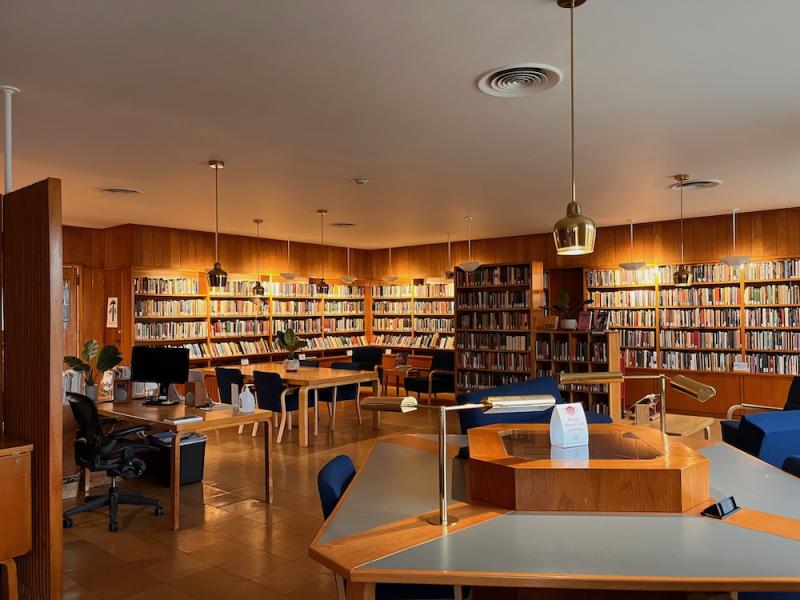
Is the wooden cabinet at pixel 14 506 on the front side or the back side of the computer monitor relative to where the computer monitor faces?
on the front side

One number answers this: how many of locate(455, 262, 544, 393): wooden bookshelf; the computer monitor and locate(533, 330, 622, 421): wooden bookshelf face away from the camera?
0

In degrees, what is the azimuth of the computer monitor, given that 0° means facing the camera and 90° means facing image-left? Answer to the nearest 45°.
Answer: approximately 0°

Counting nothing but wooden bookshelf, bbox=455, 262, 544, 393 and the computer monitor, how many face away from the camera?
0

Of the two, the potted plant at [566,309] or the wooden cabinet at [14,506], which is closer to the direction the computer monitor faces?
the wooden cabinet

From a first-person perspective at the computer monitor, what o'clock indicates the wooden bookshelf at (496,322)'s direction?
The wooden bookshelf is roughly at 8 o'clock from the computer monitor.

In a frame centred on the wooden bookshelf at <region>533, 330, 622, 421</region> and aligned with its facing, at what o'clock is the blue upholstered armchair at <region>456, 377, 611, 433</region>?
The blue upholstered armchair is roughly at 11 o'clock from the wooden bookshelf.

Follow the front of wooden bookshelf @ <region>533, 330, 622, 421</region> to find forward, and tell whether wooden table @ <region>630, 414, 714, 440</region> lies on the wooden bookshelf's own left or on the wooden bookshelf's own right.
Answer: on the wooden bookshelf's own left

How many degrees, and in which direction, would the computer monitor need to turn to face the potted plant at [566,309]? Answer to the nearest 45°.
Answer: approximately 90° to its left

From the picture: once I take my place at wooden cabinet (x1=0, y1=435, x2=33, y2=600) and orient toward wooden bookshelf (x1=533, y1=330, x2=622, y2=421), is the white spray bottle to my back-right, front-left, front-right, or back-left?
front-left

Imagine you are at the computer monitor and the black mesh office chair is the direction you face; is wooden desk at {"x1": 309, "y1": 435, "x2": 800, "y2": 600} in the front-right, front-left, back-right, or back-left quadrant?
front-left

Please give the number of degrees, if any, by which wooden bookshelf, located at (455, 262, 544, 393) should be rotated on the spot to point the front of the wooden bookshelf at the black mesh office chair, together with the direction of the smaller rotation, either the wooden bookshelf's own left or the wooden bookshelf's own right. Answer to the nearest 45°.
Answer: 0° — it already faces it

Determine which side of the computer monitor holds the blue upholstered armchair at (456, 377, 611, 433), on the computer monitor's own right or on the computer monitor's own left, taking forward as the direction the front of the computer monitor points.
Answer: on the computer monitor's own left

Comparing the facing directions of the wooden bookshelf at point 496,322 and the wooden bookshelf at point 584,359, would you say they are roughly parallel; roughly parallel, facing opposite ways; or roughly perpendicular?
roughly parallel

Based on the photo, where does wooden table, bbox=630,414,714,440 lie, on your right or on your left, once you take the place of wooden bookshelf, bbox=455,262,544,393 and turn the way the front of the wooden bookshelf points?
on your left

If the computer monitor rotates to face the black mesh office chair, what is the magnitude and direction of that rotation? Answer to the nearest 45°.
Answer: approximately 45° to its right
